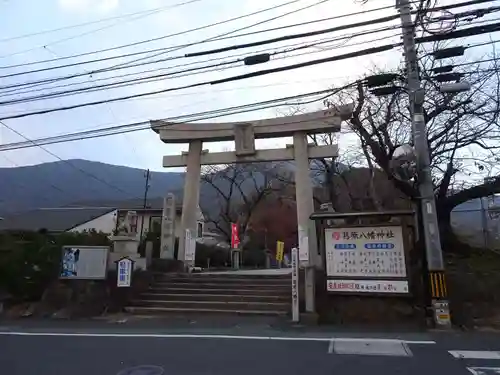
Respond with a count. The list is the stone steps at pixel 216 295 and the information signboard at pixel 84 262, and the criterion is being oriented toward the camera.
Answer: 2

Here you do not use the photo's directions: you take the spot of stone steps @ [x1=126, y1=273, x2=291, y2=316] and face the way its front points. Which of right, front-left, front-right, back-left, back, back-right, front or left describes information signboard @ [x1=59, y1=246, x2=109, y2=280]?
right

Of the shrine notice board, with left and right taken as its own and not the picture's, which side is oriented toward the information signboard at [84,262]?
right

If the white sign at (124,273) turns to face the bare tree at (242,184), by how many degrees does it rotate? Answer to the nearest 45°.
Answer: approximately 135° to its left

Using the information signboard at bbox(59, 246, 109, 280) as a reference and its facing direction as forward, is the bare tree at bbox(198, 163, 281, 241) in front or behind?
behind

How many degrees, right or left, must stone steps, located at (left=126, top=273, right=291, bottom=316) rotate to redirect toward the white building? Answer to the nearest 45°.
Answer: approximately 135° to its right

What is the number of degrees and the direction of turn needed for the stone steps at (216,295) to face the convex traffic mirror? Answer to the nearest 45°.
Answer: approximately 45° to its left

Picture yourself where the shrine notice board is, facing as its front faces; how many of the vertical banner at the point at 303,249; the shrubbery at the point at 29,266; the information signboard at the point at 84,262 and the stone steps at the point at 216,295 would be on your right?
4

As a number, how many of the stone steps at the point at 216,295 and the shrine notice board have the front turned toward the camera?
2

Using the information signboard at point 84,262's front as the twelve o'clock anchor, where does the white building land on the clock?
The white building is roughly at 6 o'clock from the information signboard.
